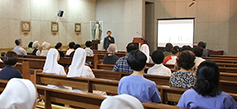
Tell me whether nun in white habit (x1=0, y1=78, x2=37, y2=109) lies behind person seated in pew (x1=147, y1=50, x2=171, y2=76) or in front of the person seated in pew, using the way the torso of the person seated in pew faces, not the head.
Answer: behind

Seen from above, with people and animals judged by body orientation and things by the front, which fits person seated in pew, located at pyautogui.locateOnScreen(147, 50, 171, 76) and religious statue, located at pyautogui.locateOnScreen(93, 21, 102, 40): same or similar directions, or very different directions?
very different directions

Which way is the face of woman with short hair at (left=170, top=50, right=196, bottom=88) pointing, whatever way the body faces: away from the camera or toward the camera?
away from the camera

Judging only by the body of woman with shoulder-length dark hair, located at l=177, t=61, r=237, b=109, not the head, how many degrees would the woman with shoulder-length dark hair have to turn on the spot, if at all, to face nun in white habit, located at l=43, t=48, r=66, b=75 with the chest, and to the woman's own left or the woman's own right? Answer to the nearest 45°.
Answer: approximately 45° to the woman's own left

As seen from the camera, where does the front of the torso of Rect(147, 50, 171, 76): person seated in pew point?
away from the camera

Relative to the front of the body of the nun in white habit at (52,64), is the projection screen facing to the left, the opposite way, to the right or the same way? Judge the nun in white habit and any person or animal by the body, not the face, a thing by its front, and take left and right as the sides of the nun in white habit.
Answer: the opposite way

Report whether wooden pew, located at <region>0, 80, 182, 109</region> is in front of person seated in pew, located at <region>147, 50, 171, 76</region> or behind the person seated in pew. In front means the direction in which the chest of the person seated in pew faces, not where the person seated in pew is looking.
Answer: behind

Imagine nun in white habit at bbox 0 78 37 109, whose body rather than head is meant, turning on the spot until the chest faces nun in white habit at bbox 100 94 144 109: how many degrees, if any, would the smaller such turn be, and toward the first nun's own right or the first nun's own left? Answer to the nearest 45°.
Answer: approximately 90° to the first nun's own right

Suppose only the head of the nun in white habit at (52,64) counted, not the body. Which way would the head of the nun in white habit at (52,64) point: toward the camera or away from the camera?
away from the camera

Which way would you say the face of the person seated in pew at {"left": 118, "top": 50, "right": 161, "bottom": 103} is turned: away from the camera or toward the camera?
away from the camera
